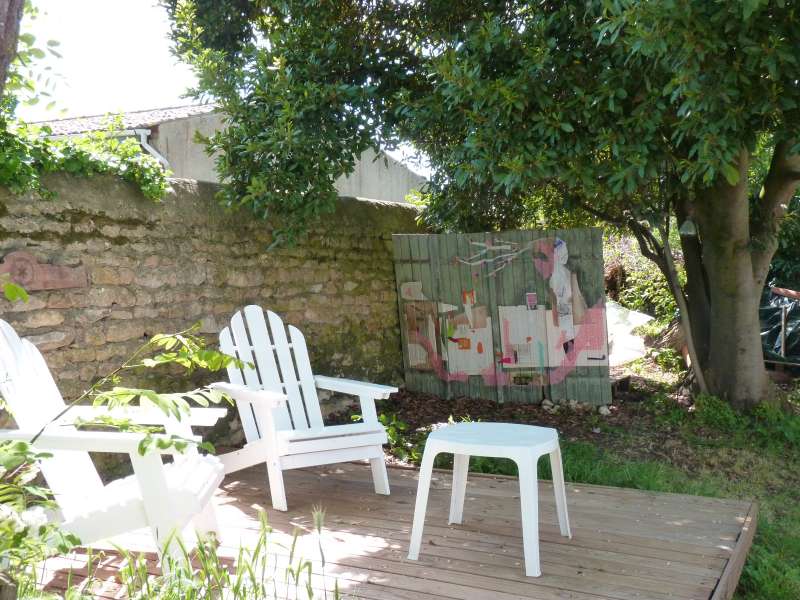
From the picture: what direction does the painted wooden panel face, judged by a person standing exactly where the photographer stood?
facing the viewer

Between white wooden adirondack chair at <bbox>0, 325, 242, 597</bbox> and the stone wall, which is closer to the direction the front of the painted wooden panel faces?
the white wooden adirondack chair

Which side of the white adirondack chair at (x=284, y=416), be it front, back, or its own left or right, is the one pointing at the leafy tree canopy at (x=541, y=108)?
left

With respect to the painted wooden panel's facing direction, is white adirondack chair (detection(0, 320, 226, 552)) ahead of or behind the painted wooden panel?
ahead

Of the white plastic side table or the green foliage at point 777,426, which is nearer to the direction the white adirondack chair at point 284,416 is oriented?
the white plastic side table

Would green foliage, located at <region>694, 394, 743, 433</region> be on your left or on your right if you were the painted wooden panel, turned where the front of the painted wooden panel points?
on your left

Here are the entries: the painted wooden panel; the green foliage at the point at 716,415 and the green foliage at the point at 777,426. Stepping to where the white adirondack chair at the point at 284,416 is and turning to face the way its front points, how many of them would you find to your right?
0

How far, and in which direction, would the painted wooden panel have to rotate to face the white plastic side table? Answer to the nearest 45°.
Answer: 0° — it already faces it

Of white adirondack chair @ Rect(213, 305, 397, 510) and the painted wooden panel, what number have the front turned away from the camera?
0

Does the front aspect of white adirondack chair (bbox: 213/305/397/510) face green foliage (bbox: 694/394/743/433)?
no

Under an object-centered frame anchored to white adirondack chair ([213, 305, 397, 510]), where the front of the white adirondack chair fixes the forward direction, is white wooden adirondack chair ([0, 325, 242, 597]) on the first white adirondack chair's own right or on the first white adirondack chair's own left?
on the first white adirondack chair's own right

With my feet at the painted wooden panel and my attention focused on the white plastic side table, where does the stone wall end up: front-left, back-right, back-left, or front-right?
front-right

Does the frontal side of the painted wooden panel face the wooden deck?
yes

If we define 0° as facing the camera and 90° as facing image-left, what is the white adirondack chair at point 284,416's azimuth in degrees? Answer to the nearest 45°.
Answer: approximately 315°

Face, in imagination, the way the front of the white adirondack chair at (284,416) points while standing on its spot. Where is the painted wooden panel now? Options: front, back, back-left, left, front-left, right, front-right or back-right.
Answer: left

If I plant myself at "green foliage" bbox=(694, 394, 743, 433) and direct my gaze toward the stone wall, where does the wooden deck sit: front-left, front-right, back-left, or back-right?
front-left

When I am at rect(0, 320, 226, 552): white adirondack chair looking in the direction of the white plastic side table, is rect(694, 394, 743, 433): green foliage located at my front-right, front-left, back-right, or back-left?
front-left

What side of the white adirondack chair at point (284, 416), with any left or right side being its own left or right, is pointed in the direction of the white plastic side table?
front
